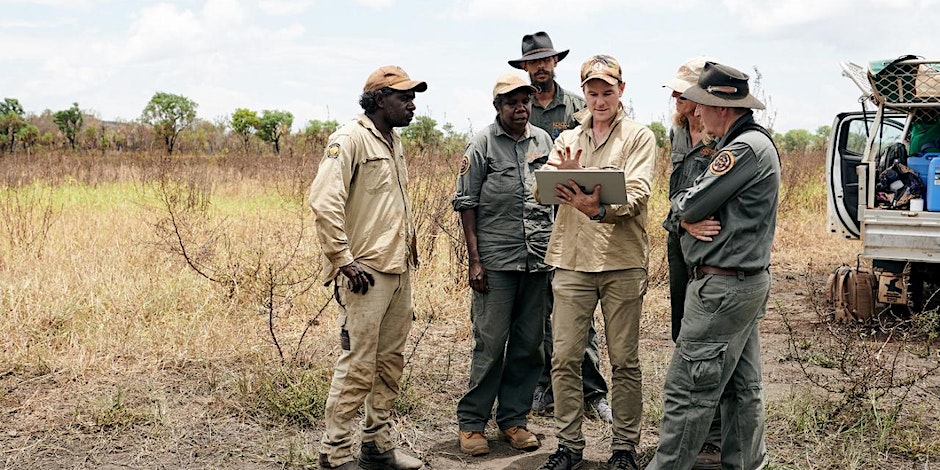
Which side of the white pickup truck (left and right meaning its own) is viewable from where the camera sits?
back

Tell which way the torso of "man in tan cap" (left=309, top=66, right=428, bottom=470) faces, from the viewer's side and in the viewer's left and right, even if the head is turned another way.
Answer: facing the viewer and to the right of the viewer

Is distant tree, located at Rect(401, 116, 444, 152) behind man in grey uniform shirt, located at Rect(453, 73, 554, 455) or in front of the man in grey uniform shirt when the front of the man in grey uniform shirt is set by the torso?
behind

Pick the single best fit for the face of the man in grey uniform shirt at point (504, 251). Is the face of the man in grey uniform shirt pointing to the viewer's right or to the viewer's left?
to the viewer's right

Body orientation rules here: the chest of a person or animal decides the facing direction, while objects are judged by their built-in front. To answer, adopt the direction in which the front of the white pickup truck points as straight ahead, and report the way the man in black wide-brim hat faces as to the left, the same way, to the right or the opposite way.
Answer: to the left

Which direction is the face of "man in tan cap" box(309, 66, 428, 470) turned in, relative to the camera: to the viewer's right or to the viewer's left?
to the viewer's right

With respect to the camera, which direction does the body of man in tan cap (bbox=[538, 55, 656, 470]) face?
toward the camera

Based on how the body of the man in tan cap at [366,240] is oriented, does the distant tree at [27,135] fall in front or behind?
behind

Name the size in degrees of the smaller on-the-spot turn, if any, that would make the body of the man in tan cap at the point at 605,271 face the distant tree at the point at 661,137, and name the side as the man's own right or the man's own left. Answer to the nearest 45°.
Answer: approximately 180°

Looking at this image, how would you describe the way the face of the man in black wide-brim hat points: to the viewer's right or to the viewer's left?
to the viewer's left
